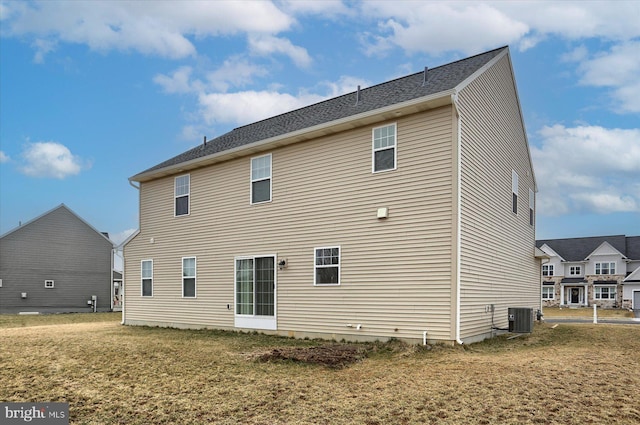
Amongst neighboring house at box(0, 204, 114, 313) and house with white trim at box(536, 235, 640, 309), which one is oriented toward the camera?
the house with white trim

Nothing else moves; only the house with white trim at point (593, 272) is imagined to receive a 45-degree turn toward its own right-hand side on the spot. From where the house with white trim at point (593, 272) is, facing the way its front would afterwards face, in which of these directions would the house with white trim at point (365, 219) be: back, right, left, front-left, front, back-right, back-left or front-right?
front-left

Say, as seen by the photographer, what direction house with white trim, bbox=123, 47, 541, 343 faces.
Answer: facing away from the viewer and to the right of the viewer

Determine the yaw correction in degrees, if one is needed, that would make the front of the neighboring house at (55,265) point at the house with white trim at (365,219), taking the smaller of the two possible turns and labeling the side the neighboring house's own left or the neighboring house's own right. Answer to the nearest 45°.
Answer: approximately 90° to the neighboring house's own right

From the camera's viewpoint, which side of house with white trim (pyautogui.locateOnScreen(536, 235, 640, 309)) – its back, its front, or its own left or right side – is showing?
front

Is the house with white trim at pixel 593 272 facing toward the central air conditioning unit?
yes
